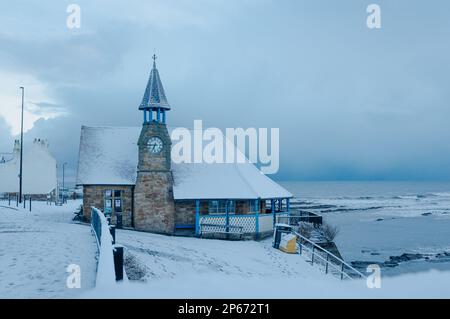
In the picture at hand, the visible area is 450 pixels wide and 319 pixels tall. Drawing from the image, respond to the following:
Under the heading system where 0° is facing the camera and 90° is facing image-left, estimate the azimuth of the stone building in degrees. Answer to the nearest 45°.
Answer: approximately 0°

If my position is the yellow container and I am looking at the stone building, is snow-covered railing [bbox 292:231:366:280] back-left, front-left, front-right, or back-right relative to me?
back-right

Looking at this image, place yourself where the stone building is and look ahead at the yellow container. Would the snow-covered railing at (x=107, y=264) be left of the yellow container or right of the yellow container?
right

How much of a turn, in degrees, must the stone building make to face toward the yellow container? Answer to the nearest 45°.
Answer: approximately 45° to its left

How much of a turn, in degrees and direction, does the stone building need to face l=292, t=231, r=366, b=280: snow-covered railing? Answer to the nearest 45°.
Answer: approximately 45° to its left

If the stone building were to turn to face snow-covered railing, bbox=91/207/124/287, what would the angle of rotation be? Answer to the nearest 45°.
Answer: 0° — it already faces it
